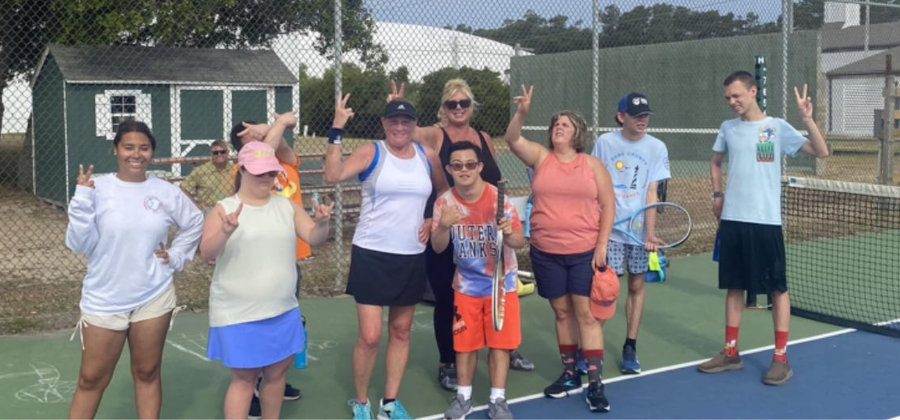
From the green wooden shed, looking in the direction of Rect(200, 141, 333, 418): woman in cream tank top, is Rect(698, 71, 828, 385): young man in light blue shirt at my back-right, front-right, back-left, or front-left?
front-left

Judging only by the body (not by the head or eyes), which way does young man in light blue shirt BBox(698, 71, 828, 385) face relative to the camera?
toward the camera

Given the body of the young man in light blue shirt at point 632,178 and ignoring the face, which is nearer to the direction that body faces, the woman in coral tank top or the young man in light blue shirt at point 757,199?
the woman in coral tank top

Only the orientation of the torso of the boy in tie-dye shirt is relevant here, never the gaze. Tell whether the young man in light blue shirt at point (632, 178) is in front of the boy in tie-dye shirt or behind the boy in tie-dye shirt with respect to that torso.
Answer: behind

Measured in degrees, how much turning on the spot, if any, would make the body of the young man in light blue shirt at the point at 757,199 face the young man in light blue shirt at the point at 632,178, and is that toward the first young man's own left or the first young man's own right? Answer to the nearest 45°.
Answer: approximately 90° to the first young man's own right

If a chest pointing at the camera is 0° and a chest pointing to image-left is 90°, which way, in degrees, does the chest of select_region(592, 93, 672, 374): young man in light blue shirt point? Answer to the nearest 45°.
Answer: approximately 0°

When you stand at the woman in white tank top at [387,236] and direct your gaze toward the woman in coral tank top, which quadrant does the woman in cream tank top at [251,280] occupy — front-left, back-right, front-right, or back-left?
back-right

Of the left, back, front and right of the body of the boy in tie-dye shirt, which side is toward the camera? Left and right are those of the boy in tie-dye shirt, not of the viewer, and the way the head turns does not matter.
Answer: front

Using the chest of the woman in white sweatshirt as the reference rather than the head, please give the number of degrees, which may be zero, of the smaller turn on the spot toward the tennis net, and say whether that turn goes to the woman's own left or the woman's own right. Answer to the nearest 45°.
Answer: approximately 135° to the woman's own left

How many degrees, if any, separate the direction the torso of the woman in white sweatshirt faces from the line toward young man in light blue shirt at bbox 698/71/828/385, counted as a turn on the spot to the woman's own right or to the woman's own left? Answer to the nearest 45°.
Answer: approximately 90° to the woman's own left

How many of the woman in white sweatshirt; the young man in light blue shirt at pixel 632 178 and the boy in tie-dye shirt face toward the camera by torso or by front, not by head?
3
